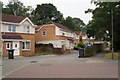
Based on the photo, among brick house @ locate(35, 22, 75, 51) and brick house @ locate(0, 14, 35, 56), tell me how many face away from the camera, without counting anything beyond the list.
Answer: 0

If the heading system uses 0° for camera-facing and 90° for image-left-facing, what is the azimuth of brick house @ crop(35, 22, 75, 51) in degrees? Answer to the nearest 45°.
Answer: approximately 315°

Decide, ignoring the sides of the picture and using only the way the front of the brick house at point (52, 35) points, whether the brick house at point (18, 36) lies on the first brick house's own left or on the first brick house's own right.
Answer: on the first brick house's own right
